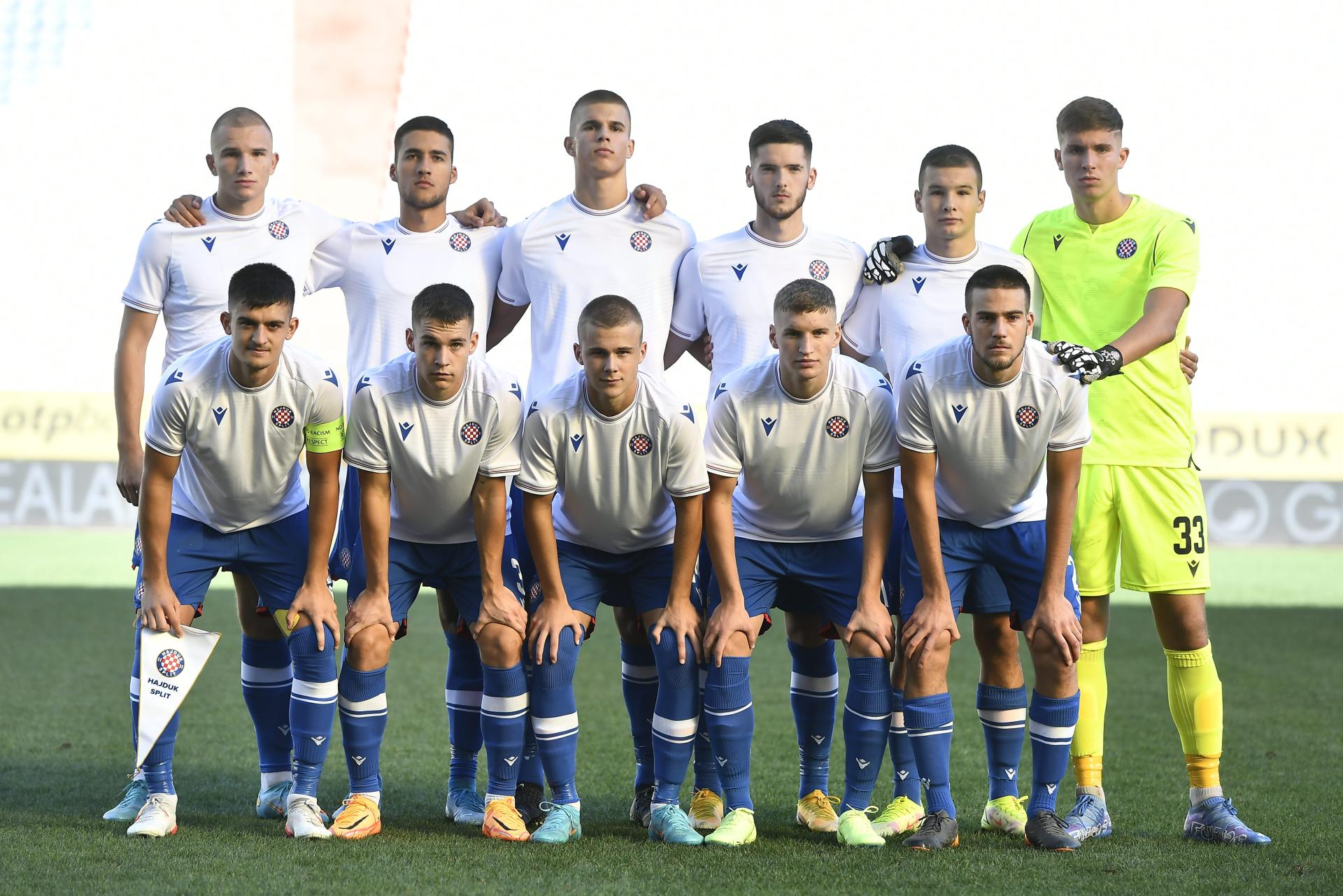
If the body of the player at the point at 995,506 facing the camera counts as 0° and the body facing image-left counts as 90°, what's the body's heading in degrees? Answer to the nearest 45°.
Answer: approximately 0°

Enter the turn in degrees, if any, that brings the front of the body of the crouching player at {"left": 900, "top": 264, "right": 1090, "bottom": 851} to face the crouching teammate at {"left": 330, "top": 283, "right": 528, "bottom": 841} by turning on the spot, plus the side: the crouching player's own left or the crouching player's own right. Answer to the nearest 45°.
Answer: approximately 90° to the crouching player's own right

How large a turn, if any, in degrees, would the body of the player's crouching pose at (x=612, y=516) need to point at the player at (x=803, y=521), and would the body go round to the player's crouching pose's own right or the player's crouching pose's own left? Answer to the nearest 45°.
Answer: approximately 90° to the player's crouching pose's own left

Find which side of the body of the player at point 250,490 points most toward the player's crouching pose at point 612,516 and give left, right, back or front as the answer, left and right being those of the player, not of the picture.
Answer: left

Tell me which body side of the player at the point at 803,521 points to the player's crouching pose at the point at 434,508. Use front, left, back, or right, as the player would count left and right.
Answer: right

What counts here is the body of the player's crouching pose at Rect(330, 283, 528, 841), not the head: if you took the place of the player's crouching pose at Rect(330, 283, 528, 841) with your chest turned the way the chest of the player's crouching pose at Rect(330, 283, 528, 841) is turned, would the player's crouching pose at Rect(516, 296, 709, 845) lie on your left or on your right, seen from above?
on your left

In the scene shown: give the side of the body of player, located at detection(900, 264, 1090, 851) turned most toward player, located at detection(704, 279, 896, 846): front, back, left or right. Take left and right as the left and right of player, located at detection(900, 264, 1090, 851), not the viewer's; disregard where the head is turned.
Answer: right

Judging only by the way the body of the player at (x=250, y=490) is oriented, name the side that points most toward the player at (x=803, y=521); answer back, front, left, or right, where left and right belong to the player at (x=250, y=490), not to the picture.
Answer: left

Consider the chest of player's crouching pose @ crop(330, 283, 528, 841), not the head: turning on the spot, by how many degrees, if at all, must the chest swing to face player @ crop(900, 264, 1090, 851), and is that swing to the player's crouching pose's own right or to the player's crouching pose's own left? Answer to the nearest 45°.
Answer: approximately 90° to the player's crouching pose's own left

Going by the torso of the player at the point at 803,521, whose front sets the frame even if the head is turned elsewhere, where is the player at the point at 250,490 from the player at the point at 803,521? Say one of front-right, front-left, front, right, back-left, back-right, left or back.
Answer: right

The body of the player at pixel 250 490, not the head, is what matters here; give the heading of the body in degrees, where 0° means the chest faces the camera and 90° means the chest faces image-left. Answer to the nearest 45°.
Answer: approximately 0°
